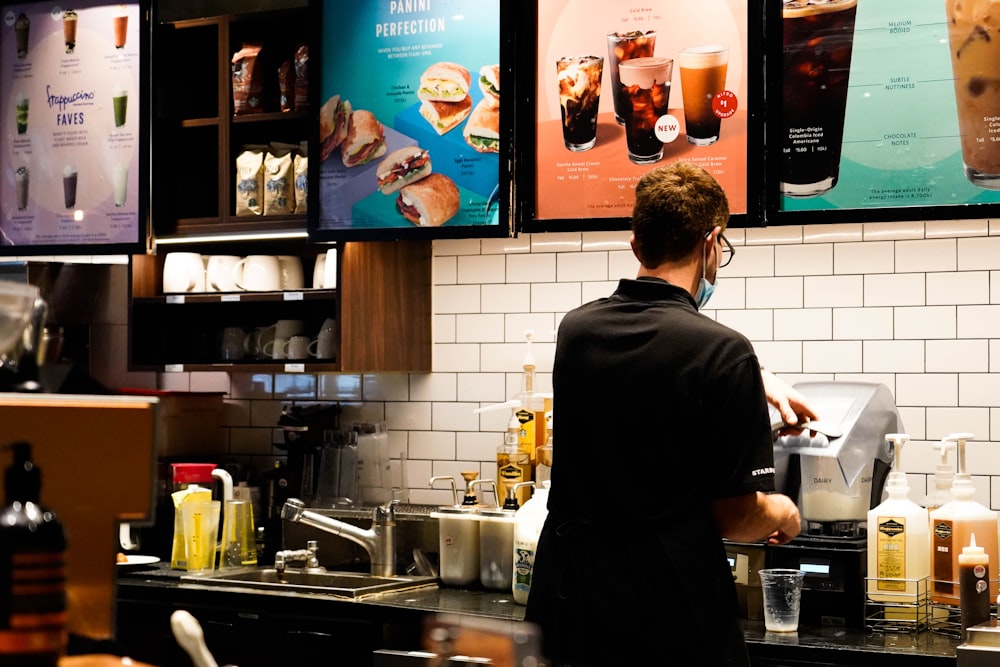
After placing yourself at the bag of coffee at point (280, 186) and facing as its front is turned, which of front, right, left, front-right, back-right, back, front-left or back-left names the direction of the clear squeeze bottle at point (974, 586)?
front-left

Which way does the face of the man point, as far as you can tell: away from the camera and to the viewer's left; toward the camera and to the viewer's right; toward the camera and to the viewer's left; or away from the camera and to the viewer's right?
away from the camera and to the viewer's right

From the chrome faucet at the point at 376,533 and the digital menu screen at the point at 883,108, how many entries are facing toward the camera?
1

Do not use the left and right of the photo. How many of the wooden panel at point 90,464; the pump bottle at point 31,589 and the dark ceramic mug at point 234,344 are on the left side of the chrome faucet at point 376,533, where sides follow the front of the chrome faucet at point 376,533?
2

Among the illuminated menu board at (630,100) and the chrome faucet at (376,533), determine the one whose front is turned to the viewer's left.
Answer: the chrome faucet

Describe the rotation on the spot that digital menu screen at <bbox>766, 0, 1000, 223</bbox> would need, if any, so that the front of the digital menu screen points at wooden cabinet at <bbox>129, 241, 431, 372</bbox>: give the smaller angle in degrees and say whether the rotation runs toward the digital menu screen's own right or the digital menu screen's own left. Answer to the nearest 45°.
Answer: approximately 90° to the digital menu screen's own right

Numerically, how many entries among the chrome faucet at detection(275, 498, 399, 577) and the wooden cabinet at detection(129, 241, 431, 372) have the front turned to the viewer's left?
1

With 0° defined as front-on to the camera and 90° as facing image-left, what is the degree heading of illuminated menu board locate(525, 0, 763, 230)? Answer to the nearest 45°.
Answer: approximately 0°
